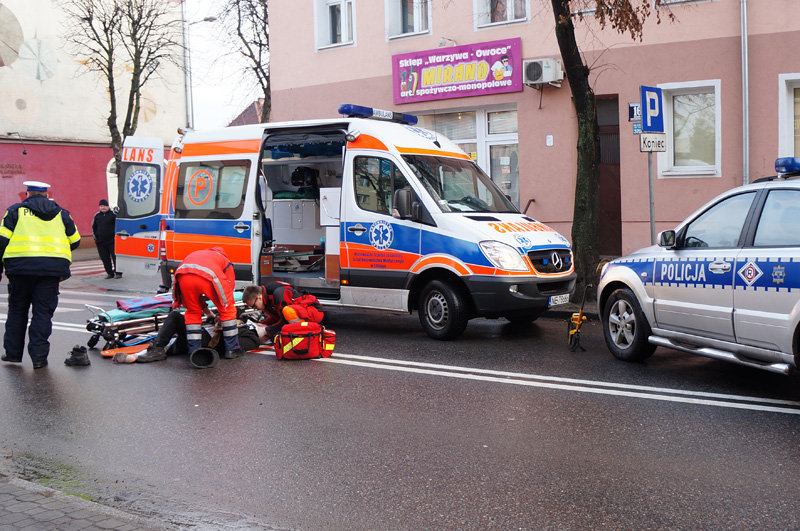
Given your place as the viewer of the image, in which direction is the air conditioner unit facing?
facing the viewer and to the left of the viewer

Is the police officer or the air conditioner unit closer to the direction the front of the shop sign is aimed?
the police officer

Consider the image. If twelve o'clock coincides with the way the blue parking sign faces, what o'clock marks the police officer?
The police officer is roughly at 3 o'clock from the blue parking sign.

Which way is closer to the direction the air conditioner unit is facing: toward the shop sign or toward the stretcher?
the stretcher

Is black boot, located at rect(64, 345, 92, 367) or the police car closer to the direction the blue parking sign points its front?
the police car

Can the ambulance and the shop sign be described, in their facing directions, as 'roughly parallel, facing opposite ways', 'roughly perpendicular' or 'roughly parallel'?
roughly perpendicular

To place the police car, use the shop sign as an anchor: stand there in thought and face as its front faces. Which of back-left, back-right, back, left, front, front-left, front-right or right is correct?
front-left

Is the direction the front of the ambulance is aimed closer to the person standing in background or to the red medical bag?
the red medical bag

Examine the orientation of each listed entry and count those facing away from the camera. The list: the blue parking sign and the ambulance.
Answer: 0

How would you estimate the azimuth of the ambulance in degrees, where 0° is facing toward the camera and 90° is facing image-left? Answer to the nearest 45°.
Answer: approximately 315°

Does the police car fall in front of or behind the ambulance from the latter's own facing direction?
in front
